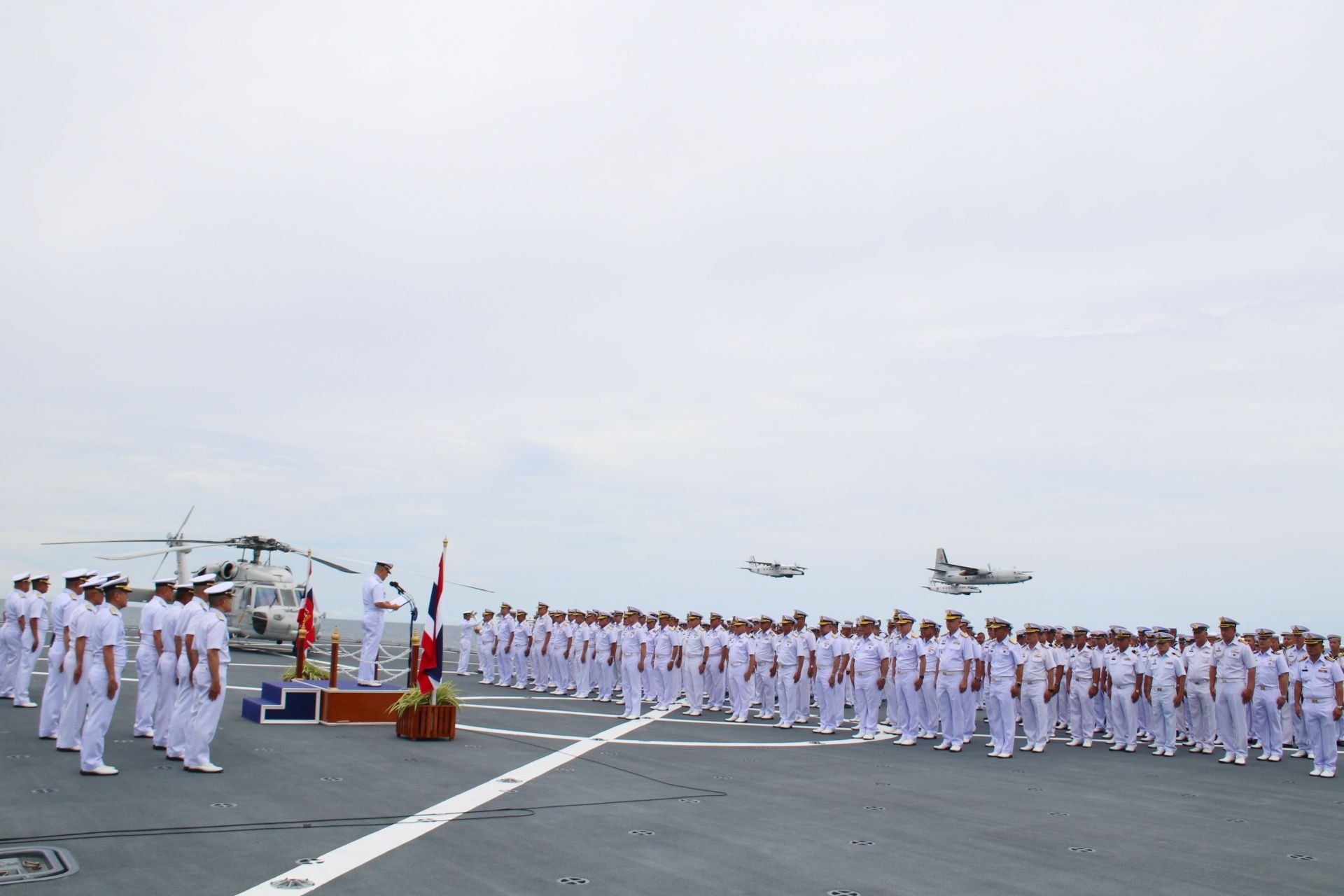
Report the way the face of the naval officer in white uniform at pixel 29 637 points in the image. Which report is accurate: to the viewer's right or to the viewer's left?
to the viewer's right

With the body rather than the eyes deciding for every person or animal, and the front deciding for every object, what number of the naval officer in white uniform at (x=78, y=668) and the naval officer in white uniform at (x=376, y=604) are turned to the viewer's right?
2

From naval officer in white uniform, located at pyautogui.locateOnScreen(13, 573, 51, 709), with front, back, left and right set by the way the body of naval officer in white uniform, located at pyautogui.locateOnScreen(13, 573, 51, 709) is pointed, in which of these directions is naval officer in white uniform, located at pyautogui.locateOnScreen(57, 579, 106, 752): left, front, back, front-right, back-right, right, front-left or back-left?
right

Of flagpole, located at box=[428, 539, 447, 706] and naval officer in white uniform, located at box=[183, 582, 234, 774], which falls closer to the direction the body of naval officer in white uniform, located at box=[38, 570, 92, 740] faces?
the flagpole

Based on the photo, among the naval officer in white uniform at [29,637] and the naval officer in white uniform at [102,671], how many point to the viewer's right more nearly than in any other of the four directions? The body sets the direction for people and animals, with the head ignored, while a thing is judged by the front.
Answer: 2

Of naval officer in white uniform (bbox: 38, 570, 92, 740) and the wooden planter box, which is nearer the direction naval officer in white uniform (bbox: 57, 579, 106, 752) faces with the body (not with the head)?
the wooden planter box

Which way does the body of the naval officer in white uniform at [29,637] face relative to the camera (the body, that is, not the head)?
to the viewer's right

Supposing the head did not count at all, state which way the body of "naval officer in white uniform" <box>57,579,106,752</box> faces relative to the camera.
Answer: to the viewer's right

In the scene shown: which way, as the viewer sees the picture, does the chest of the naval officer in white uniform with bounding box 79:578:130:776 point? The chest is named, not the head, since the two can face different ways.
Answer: to the viewer's right

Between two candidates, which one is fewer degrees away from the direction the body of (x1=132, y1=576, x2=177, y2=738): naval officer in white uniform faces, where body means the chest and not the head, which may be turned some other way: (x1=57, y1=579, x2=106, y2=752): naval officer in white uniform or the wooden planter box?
the wooden planter box

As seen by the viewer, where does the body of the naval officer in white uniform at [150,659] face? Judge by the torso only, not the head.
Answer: to the viewer's right

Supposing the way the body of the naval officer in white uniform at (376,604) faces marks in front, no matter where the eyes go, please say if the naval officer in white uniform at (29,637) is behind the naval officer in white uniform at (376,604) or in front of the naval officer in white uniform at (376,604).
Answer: behind

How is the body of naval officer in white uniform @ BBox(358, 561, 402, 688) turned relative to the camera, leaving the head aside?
to the viewer's right

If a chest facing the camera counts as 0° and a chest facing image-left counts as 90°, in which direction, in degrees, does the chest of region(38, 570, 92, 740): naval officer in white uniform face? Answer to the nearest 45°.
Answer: approximately 270°
